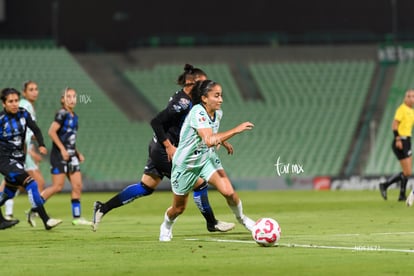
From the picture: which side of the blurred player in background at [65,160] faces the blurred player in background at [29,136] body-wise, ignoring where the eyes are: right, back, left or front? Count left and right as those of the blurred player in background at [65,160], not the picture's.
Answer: back

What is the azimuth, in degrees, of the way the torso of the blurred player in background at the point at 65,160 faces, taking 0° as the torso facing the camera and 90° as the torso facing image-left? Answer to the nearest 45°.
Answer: approximately 315°

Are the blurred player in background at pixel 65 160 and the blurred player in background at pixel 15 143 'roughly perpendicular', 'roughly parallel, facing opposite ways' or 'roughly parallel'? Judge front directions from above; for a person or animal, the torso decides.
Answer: roughly parallel

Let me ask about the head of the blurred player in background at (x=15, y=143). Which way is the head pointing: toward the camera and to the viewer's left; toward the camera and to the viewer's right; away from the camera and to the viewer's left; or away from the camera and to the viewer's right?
toward the camera and to the viewer's right

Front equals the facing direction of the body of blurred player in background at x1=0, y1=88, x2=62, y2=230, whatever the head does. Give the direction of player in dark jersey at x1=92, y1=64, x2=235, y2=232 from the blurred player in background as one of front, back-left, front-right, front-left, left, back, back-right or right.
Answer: front

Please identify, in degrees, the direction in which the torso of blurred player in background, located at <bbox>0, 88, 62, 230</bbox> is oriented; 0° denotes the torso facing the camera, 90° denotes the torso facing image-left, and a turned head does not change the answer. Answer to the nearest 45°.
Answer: approximately 315°

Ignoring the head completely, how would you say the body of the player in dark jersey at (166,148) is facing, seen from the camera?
to the viewer's right

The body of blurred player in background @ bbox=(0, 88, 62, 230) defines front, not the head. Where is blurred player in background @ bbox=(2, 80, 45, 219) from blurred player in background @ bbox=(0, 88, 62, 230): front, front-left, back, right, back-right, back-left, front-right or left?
back-left

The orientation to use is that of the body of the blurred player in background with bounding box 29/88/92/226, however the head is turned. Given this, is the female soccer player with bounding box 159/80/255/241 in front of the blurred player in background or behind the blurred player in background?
in front

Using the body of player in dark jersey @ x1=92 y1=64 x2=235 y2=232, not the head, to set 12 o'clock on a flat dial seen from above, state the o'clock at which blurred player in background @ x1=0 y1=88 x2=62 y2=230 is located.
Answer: The blurred player in background is roughly at 7 o'clock from the player in dark jersey.

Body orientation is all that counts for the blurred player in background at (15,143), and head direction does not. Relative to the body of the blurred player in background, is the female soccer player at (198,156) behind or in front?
in front

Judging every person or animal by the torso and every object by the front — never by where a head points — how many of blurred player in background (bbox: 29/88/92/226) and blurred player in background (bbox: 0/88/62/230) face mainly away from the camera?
0
